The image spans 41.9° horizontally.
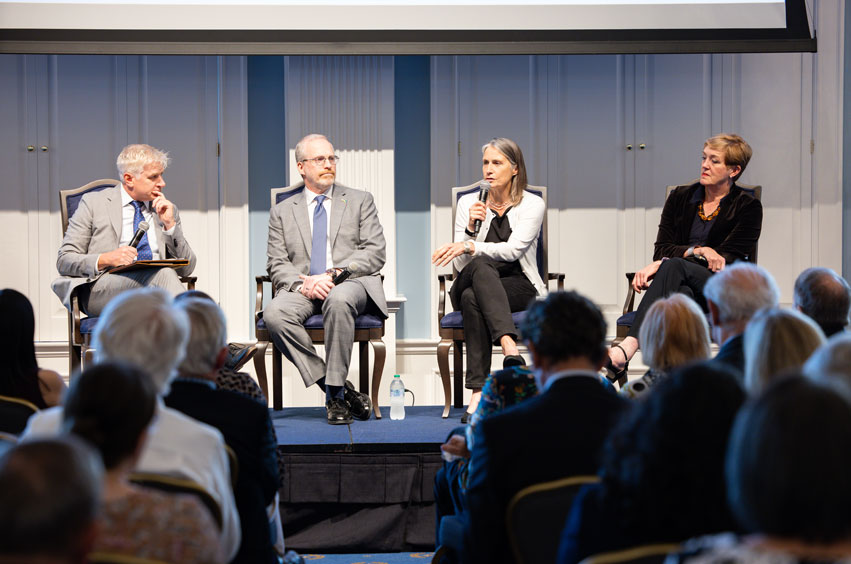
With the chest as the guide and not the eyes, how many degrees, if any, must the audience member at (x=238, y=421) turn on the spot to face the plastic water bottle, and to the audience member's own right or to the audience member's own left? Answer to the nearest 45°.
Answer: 0° — they already face it

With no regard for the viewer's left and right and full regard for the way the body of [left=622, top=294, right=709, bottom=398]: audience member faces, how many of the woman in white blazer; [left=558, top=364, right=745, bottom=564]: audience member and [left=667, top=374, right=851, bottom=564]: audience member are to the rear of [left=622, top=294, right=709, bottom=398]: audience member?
2

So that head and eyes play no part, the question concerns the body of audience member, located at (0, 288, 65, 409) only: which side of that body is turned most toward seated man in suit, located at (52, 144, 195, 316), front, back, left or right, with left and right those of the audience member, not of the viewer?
front

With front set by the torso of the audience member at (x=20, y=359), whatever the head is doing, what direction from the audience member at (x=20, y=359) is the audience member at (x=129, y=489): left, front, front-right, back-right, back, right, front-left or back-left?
back

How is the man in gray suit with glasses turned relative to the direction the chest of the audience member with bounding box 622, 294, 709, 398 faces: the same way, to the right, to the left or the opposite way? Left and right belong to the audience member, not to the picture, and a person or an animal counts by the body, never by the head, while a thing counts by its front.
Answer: the opposite way

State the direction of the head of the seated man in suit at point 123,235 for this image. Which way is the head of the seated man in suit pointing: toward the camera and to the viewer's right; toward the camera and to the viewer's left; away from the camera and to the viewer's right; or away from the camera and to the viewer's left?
toward the camera and to the viewer's right

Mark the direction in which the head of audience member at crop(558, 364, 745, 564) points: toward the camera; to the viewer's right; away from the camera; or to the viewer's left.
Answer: away from the camera

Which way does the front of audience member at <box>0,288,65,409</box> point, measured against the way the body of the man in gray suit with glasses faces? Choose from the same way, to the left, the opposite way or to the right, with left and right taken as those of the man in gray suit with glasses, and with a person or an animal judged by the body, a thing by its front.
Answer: the opposite way

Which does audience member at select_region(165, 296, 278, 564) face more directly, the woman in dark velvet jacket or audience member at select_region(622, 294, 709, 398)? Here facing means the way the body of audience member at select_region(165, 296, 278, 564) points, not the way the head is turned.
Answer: the woman in dark velvet jacket

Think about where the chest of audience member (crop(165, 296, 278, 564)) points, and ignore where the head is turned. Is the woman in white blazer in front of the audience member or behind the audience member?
in front

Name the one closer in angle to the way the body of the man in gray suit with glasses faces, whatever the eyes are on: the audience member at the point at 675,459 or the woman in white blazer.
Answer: the audience member

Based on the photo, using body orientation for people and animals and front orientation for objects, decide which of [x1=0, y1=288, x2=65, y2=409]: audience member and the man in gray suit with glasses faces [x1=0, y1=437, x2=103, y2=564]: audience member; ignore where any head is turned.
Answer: the man in gray suit with glasses

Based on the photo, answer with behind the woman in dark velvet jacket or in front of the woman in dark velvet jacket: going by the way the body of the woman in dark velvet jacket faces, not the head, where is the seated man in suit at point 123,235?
in front

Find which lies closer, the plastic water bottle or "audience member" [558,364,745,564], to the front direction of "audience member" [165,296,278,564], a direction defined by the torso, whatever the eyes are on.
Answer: the plastic water bottle

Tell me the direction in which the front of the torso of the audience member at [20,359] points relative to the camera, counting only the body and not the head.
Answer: away from the camera

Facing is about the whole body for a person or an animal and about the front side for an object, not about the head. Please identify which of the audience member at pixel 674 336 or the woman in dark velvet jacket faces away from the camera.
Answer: the audience member

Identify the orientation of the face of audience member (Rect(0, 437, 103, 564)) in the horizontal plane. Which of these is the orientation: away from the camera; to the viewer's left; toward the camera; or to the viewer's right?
away from the camera

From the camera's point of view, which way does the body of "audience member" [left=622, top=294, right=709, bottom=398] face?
away from the camera

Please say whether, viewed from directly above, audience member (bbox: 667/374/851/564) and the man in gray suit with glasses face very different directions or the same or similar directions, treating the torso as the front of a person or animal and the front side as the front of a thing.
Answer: very different directions
